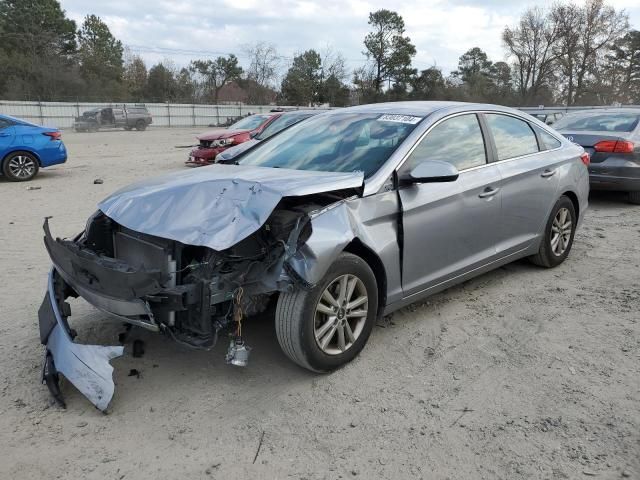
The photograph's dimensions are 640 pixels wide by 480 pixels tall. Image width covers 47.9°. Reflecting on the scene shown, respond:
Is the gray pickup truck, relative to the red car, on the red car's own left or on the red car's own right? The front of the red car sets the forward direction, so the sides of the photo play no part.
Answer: on the red car's own right

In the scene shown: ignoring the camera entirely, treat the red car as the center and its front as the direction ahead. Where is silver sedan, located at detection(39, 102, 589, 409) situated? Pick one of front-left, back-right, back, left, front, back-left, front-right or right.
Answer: front-left

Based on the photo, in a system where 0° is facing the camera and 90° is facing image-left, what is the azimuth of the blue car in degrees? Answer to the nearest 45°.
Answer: approximately 90°

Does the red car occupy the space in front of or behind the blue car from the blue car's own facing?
behind

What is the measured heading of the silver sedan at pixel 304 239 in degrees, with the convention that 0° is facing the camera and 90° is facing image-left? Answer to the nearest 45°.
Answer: approximately 45°

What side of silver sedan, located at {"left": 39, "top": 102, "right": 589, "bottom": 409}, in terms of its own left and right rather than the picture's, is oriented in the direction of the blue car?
right

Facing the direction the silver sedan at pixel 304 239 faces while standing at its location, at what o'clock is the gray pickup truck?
The gray pickup truck is roughly at 4 o'clock from the silver sedan.

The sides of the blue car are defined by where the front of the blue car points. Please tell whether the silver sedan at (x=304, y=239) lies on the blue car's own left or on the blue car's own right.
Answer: on the blue car's own left
